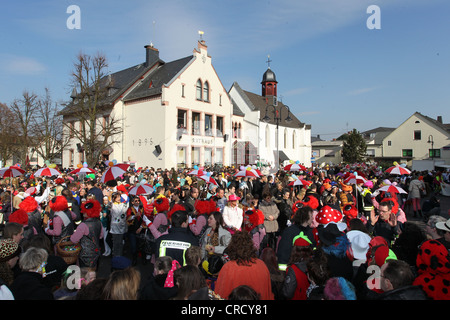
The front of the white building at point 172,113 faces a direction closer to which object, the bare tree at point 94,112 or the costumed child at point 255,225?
the costumed child

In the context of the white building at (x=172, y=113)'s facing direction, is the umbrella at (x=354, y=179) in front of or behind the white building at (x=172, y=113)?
in front

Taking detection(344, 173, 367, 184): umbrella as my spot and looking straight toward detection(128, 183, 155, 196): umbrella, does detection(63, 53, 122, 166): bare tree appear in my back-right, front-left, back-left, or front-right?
front-right

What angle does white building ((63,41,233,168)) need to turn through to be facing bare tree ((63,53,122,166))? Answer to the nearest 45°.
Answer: approximately 135° to its right

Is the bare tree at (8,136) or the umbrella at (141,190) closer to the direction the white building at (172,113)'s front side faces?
the umbrella

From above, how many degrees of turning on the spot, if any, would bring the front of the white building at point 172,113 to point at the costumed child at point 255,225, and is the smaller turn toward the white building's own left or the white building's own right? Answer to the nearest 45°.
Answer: approximately 45° to the white building's own right

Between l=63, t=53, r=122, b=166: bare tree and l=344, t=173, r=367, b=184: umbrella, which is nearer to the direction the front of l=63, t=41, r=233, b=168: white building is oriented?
the umbrella

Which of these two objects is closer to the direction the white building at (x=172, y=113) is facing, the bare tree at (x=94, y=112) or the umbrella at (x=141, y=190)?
the umbrella

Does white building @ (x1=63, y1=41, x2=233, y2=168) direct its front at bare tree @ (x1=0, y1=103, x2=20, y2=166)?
no

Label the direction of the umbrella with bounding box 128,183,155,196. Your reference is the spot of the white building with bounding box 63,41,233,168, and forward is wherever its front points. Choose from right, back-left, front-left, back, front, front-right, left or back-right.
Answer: front-right
